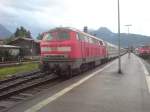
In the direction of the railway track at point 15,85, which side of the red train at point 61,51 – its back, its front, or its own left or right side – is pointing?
front

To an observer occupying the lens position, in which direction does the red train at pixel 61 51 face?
facing the viewer and to the left of the viewer
